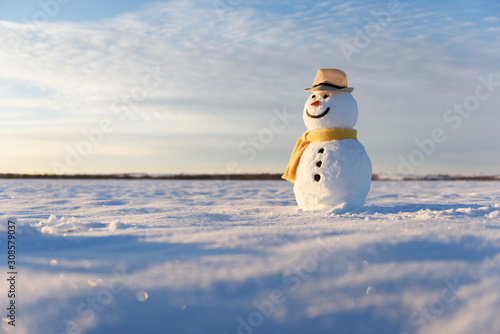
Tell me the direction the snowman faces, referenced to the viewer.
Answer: facing the viewer and to the left of the viewer
